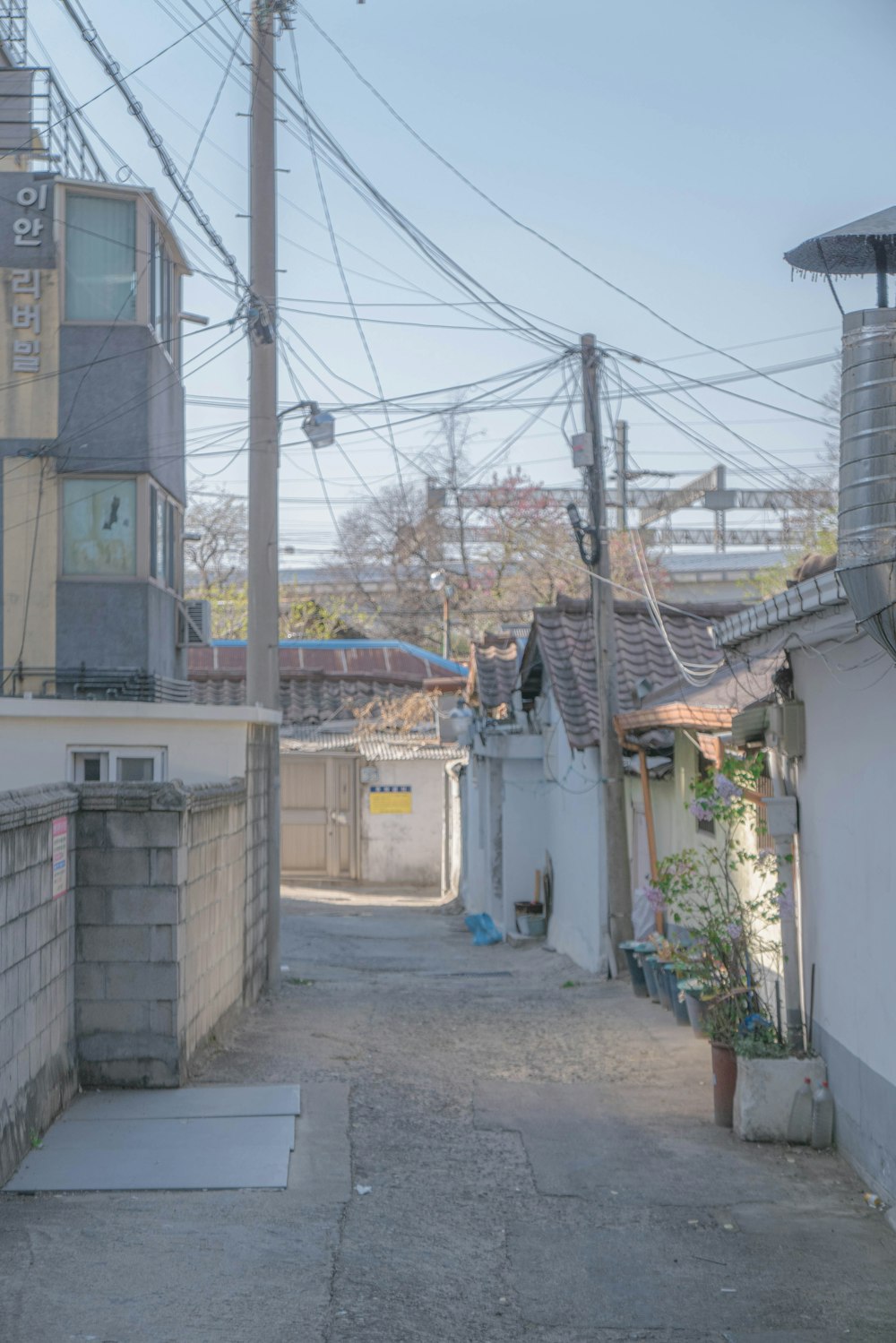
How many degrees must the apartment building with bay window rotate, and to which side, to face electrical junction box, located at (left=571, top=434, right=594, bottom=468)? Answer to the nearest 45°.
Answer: approximately 45° to its left

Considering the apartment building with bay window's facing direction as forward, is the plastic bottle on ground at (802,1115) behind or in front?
in front

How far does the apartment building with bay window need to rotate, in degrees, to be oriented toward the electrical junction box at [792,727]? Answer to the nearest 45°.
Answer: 0° — it already faces it

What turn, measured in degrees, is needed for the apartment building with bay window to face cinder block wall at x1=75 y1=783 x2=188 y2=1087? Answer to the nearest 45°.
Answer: approximately 45° to its right

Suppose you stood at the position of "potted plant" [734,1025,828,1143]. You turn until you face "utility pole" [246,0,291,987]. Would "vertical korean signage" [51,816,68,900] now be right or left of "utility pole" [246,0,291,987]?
left

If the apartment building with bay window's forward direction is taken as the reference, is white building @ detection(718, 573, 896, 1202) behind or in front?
in front

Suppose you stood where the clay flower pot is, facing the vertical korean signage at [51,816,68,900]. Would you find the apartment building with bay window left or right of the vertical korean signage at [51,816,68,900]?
right

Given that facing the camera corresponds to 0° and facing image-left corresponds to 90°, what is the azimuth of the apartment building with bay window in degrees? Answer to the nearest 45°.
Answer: approximately 315°

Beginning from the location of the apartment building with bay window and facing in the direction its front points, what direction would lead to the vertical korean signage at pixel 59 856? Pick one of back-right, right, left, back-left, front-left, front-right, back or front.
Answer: front-right

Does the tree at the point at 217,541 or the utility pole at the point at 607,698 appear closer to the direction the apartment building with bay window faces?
the utility pole

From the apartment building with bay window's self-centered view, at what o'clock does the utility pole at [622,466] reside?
The utility pole is roughly at 9 o'clock from the apartment building with bay window.

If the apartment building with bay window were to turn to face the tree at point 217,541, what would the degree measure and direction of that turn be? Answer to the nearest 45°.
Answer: approximately 135° to its left

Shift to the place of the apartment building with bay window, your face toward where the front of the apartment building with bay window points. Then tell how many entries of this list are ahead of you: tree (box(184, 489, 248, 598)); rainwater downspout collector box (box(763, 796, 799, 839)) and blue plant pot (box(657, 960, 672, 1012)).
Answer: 2

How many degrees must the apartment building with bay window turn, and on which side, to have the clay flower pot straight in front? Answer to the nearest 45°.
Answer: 0° — it already faces it

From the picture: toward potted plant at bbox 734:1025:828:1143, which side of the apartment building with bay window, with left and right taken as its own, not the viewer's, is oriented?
front

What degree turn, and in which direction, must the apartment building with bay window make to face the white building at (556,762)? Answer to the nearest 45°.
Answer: approximately 45° to its left
